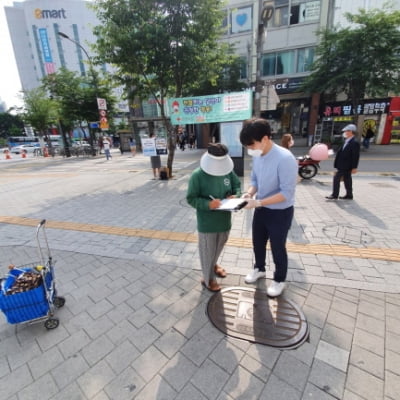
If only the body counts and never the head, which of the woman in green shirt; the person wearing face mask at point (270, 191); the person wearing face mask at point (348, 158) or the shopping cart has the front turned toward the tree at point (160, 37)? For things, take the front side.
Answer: the person wearing face mask at point (348, 158)

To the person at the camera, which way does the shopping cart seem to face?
facing to the left of the viewer

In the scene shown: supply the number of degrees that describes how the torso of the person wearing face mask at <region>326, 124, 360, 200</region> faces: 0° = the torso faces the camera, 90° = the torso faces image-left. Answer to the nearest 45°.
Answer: approximately 90°

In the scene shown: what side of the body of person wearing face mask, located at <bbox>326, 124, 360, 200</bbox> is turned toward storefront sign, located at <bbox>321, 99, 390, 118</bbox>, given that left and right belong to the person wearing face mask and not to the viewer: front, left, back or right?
right

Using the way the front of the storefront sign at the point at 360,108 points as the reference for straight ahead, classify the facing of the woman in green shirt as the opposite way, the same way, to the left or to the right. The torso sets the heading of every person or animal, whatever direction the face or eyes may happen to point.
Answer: to the left

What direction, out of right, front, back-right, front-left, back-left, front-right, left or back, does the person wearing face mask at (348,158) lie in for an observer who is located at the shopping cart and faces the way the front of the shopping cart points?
back

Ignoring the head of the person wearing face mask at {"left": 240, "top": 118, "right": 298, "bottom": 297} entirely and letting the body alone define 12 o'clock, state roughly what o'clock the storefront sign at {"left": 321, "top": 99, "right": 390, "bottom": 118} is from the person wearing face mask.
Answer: The storefront sign is roughly at 5 o'clock from the person wearing face mask.
